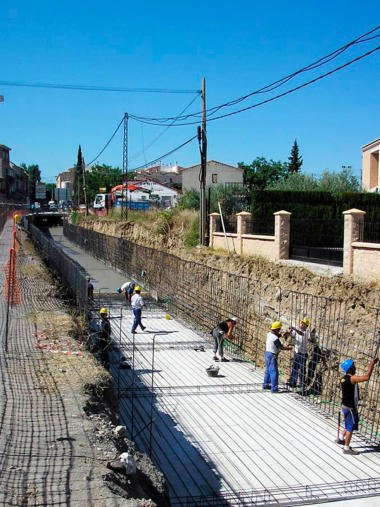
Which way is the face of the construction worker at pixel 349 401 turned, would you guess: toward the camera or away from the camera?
away from the camera

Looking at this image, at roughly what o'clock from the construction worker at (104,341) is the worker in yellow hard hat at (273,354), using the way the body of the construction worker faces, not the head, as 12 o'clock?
The worker in yellow hard hat is roughly at 7 o'clock from the construction worker.

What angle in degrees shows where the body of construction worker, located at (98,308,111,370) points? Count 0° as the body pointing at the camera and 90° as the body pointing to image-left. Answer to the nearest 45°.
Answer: approximately 90°
